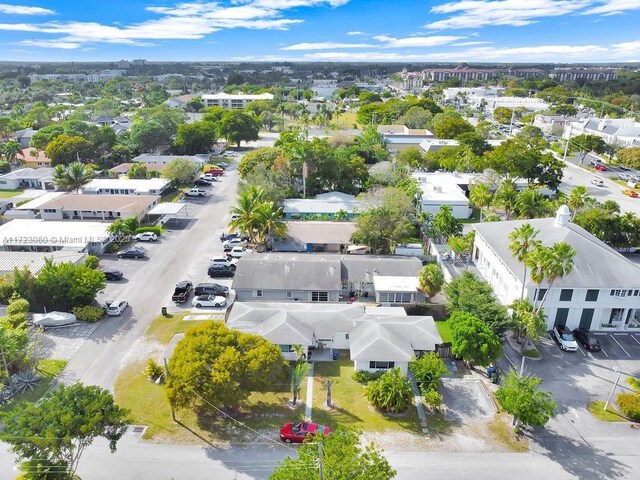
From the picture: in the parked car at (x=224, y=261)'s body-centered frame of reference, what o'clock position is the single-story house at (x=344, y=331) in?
The single-story house is roughly at 2 o'clock from the parked car.

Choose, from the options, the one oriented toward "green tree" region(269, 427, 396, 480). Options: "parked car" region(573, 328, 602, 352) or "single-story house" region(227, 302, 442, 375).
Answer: the single-story house

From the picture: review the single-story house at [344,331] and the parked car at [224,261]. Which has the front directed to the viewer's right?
the parked car

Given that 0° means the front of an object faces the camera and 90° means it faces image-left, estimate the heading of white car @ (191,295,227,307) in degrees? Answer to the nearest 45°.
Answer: approximately 270°

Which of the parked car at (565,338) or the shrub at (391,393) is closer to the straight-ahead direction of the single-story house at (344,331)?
the shrub

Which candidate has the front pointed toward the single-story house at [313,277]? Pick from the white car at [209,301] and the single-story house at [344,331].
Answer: the white car

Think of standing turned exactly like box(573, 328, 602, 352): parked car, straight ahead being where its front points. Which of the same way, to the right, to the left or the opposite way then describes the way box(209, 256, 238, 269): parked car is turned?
to the right

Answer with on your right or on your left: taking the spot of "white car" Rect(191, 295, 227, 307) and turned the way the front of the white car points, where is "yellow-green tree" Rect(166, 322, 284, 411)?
on your right

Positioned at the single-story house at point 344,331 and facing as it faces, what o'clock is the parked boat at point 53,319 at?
The parked boat is roughly at 3 o'clock from the single-story house.

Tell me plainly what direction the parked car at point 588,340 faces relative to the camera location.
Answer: facing away from the viewer and to the left of the viewer

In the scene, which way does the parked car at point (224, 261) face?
to the viewer's right

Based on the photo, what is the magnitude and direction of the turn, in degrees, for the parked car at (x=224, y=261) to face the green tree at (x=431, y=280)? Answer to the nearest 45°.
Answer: approximately 45° to its right

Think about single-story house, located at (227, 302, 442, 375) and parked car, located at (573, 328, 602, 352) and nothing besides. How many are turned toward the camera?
1
